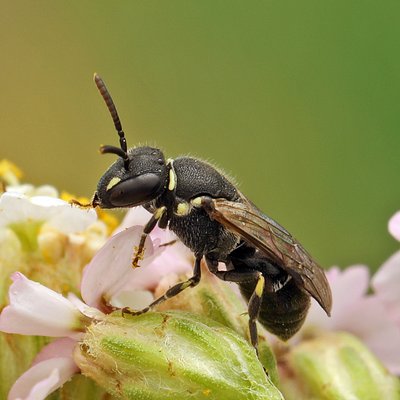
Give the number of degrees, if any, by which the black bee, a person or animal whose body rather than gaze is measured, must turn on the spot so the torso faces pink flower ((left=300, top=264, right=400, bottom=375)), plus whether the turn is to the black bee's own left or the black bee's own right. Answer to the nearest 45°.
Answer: approximately 135° to the black bee's own right

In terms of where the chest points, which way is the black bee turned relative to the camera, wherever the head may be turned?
to the viewer's left
